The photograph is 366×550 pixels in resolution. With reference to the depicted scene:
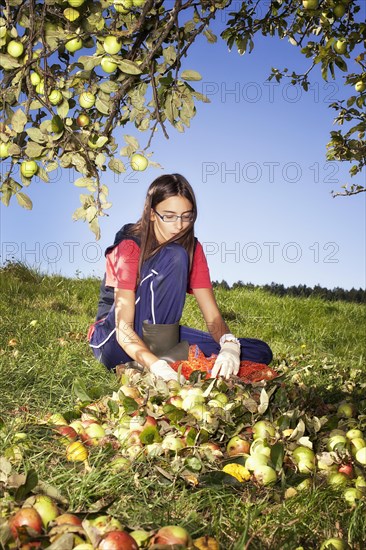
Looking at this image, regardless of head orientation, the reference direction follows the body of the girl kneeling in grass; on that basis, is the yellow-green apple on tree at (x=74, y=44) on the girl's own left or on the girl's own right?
on the girl's own right

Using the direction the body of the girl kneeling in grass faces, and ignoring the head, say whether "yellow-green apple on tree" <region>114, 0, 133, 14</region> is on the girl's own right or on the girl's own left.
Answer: on the girl's own right

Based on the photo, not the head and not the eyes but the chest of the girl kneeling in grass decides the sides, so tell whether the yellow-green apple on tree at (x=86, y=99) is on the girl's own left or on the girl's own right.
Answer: on the girl's own right

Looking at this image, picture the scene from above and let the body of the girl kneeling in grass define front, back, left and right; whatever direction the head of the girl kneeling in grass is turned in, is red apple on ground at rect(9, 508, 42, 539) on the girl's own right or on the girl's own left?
on the girl's own right

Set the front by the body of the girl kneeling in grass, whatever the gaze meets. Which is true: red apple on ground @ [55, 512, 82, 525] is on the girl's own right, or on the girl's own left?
on the girl's own right

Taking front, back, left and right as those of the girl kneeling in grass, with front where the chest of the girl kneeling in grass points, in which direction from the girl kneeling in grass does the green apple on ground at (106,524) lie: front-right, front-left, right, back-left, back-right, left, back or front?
front-right

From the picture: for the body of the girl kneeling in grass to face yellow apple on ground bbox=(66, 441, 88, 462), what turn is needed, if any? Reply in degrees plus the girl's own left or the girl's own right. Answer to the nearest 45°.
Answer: approximately 45° to the girl's own right

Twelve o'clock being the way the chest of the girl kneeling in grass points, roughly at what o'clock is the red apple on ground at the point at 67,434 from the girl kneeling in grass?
The red apple on ground is roughly at 2 o'clock from the girl kneeling in grass.

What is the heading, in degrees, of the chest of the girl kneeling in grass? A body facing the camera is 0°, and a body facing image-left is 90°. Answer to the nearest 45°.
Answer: approximately 315°

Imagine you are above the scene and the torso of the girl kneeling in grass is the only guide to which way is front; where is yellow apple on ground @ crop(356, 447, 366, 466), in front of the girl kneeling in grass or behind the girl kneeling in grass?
in front

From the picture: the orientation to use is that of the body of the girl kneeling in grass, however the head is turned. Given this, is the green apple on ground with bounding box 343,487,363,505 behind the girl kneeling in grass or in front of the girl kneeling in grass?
in front

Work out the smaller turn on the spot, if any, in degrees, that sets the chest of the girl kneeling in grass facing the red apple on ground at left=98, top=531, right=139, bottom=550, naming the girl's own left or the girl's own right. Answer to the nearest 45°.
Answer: approximately 45° to the girl's own right
